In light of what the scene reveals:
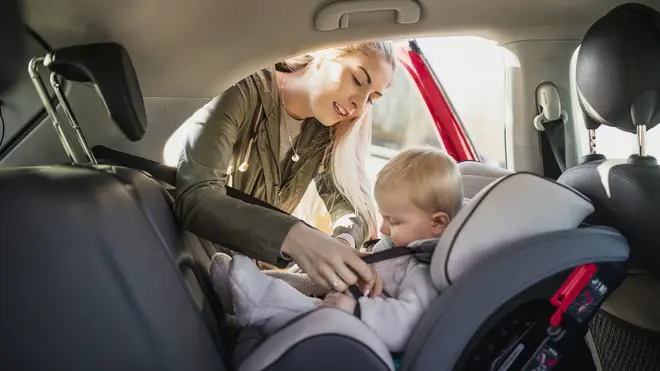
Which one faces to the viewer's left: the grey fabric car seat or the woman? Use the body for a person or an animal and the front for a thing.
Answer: the grey fabric car seat

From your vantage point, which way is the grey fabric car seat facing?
to the viewer's left

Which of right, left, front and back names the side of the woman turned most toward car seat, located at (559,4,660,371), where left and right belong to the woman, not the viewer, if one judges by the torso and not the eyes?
front

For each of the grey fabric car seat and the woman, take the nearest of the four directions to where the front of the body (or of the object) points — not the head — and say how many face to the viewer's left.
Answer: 1

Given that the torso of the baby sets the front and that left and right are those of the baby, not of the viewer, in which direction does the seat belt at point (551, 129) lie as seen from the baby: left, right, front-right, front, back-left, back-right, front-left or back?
back-right

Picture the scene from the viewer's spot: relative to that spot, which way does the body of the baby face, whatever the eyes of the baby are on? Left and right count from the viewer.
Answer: facing to the left of the viewer

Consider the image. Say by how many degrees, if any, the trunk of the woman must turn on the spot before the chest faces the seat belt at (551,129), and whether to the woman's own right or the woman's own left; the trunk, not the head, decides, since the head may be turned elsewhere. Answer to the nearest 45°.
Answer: approximately 45° to the woman's own left

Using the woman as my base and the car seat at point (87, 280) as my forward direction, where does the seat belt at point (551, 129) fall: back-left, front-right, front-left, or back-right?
back-left

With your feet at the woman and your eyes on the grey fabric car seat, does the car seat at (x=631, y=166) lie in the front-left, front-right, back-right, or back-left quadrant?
front-left

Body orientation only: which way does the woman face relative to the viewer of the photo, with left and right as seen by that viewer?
facing the viewer and to the right of the viewer

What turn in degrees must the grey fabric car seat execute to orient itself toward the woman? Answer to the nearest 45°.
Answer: approximately 45° to its right
